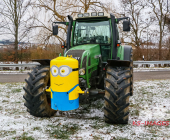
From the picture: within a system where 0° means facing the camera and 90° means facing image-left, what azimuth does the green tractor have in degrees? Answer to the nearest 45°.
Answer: approximately 45°

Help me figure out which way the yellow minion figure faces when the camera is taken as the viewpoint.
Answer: facing the viewer and to the left of the viewer
